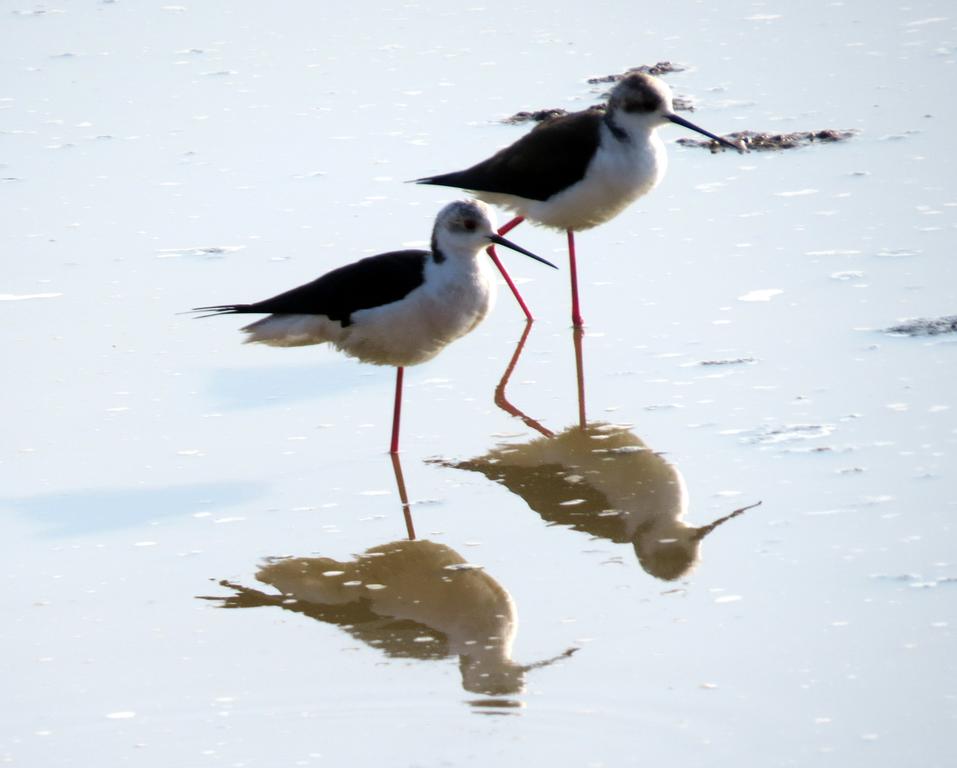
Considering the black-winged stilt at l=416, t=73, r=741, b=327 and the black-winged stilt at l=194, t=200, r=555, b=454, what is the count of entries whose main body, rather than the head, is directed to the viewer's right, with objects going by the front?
2

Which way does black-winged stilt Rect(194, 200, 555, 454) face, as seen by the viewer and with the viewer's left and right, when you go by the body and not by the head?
facing to the right of the viewer

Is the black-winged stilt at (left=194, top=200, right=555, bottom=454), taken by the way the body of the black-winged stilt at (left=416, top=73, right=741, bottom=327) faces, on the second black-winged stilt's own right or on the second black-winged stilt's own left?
on the second black-winged stilt's own right

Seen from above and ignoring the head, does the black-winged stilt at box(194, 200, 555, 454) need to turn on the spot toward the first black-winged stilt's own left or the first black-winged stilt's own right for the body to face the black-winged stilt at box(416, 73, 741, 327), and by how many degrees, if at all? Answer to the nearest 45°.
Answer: approximately 45° to the first black-winged stilt's own left

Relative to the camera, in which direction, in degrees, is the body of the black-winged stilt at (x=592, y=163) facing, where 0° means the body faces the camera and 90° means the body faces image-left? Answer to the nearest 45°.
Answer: approximately 270°
